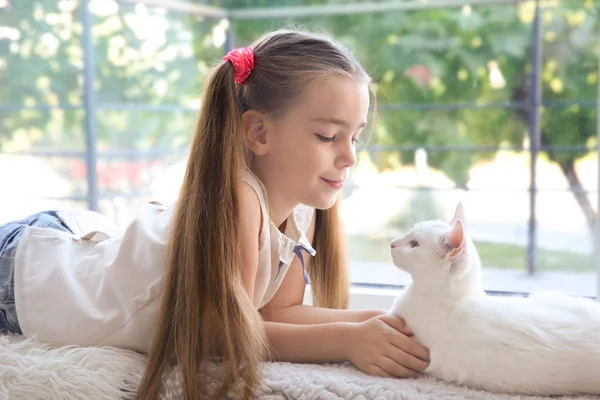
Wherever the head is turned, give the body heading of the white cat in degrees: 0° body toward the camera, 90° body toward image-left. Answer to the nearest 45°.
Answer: approximately 90°
